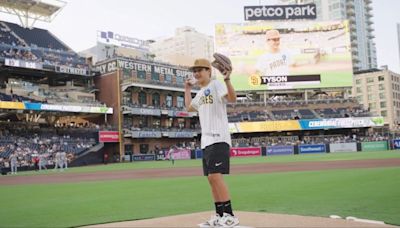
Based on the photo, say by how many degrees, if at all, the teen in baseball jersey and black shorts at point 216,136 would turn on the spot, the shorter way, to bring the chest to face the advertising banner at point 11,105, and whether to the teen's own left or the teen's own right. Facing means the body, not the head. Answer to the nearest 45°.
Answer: approximately 90° to the teen's own right

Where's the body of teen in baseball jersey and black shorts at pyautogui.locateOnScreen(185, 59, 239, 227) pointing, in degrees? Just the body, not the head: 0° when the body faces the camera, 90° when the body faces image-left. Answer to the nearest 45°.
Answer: approximately 45°
